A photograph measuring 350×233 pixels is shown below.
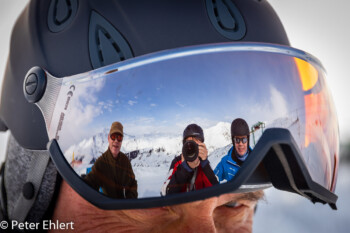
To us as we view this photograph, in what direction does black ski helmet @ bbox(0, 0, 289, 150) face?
facing the viewer and to the right of the viewer
